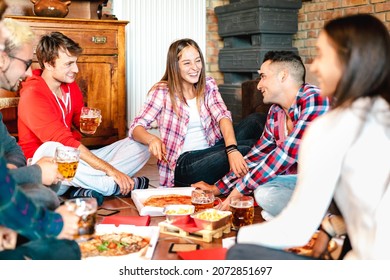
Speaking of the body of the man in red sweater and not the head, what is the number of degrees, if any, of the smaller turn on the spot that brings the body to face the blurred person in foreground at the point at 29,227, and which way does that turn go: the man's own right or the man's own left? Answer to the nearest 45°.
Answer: approximately 45° to the man's own right

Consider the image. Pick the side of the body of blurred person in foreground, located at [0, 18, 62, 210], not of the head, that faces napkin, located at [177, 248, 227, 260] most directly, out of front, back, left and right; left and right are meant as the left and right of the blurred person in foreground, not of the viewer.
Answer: front

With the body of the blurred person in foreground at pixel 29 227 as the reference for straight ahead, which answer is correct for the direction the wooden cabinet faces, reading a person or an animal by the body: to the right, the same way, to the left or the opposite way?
to the right

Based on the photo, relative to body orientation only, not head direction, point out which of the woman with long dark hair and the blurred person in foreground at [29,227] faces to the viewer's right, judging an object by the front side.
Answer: the blurred person in foreground

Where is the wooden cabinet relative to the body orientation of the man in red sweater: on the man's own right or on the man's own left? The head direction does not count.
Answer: on the man's own left

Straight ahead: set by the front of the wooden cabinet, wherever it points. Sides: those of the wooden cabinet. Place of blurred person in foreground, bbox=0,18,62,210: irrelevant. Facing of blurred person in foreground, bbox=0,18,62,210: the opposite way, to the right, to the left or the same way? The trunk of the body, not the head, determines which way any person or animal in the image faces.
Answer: to the left

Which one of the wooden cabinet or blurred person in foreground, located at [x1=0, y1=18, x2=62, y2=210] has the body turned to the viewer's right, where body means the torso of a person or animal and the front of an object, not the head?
the blurred person in foreground

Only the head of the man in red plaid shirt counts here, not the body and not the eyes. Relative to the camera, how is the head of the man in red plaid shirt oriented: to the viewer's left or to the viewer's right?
to the viewer's left

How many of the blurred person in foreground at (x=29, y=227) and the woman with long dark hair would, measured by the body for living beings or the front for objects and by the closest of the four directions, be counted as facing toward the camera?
0

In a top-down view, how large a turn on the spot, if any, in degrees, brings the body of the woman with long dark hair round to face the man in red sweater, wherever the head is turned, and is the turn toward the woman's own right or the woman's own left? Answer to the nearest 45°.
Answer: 0° — they already face them

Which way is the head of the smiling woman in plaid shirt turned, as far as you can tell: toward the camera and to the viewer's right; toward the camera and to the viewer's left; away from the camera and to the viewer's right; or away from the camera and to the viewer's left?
toward the camera and to the viewer's right

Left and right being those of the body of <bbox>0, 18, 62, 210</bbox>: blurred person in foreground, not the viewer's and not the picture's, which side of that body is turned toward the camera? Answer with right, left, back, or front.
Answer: right

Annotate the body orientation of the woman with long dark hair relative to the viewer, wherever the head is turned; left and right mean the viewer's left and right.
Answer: facing away from the viewer and to the left of the viewer

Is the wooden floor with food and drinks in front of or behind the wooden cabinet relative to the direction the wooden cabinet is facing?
in front
